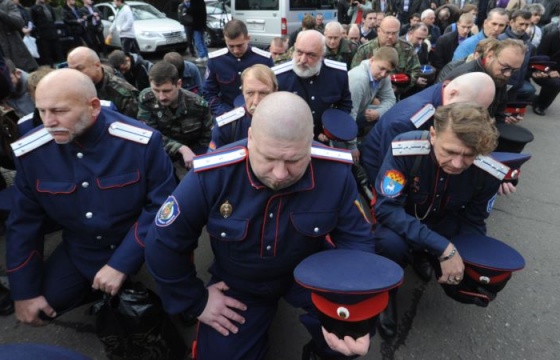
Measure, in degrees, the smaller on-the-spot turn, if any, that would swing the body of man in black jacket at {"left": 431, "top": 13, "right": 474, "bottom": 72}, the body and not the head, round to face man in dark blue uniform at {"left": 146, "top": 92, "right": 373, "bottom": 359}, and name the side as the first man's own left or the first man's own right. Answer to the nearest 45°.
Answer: approximately 45° to the first man's own right

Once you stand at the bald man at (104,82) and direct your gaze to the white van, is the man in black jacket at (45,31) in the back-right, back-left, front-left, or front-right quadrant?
front-left

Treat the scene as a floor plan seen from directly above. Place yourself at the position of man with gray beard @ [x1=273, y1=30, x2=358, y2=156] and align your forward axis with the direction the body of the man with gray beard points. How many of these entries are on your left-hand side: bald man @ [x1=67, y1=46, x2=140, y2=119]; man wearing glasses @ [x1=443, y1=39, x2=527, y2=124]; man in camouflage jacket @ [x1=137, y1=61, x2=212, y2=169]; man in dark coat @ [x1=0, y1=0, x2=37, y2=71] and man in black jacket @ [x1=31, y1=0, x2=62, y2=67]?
1

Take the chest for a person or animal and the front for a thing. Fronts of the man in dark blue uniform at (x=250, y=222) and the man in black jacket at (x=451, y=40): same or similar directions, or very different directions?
same or similar directions

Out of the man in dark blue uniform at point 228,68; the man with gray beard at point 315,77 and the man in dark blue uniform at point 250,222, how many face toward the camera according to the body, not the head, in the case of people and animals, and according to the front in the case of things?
3

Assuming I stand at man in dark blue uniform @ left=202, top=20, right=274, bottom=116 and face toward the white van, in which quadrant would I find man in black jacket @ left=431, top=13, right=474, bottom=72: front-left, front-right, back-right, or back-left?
front-right

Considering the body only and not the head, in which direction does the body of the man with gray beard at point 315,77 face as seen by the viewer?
toward the camera

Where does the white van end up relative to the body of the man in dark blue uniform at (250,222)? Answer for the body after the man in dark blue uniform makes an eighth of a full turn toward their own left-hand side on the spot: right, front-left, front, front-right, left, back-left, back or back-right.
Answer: back-left

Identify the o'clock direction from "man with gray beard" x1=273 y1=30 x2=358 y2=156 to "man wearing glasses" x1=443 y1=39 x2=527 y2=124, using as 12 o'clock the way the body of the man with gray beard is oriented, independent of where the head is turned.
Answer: The man wearing glasses is roughly at 9 o'clock from the man with gray beard.

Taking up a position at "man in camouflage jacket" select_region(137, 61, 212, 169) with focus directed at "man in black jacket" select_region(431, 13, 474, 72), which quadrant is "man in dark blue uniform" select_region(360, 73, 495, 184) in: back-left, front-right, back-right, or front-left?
front-right

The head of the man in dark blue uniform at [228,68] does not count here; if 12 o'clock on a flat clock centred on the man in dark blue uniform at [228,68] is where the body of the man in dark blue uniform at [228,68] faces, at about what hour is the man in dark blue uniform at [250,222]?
the man in dark blue uniform at [250,222] is roughly at 12 o'clock from the man in dark blue uniform at [228,68].

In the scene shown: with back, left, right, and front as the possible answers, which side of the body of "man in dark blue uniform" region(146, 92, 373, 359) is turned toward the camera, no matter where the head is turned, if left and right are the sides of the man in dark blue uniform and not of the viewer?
front

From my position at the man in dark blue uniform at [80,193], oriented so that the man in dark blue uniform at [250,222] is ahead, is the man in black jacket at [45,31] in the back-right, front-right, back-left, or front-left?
back-left

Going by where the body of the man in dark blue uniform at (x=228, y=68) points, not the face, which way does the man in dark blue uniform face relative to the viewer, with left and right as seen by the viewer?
facing the viewer

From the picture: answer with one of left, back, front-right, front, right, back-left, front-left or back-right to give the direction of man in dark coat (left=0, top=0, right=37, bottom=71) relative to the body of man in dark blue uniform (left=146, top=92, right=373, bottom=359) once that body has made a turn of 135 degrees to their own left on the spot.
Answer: left

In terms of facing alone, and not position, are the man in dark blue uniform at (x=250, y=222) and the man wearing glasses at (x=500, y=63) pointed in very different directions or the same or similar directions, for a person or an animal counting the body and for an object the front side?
same or similar directions

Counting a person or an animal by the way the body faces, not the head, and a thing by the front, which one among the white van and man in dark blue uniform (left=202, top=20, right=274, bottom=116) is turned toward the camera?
the man in dark blue uniform
